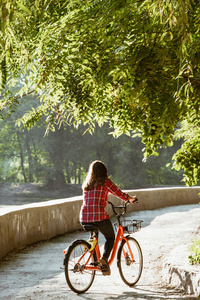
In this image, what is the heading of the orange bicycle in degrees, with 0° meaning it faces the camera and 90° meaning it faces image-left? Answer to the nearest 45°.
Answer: approximately 225°

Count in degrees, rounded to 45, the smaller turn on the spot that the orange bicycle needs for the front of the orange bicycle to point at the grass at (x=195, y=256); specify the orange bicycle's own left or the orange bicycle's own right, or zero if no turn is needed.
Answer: approximately 45° to the orange bicycle's own right

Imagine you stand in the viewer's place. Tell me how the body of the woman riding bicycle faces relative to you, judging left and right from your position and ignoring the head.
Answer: facing away from the viewer and to the right of the viewer

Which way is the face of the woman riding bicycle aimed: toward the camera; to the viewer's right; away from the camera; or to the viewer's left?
away from the camera
